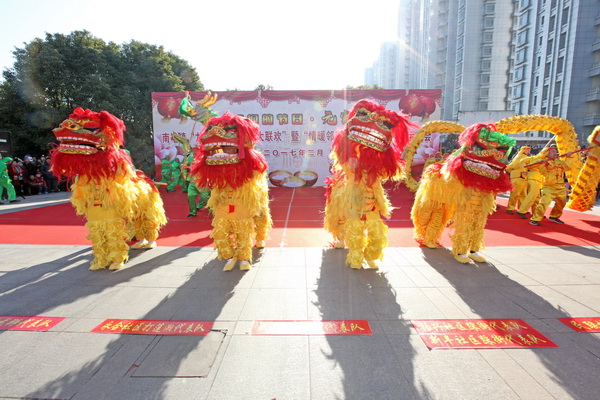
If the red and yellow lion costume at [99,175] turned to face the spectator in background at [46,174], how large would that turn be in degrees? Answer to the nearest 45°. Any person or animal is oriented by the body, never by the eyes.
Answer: approximately 135° to its right

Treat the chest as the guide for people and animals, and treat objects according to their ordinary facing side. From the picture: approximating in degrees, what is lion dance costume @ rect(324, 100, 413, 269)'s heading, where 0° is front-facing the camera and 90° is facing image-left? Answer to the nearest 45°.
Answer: approximately 0°

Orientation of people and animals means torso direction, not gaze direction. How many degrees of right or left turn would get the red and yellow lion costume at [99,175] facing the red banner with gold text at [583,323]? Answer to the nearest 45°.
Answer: approximately 90° to its left

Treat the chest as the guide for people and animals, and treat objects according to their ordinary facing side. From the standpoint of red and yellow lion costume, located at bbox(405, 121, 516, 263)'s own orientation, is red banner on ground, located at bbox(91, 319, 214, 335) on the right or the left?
on its right

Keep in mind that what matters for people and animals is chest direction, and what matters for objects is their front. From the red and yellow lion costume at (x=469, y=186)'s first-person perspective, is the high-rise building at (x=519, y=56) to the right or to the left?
on its left

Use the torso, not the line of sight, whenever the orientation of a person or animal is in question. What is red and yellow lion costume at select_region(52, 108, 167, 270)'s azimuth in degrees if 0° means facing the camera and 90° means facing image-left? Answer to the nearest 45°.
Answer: approximately 45°

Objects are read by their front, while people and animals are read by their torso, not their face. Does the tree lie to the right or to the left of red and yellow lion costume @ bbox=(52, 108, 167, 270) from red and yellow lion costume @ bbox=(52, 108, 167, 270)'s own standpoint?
on its right

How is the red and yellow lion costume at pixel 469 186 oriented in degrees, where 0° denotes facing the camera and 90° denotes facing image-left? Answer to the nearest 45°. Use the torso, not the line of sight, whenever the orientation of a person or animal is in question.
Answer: approximately 315°

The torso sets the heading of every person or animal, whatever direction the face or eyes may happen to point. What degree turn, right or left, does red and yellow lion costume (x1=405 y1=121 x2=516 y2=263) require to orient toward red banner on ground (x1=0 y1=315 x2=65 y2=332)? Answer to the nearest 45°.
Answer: approximately 90° to its right

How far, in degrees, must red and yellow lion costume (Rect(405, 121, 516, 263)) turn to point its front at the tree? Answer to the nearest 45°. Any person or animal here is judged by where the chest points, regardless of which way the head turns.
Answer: approximately 135° to its right

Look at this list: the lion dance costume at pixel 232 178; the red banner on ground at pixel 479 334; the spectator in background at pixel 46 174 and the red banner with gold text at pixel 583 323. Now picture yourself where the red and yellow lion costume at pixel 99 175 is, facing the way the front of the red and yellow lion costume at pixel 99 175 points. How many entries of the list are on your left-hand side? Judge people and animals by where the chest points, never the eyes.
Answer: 3
